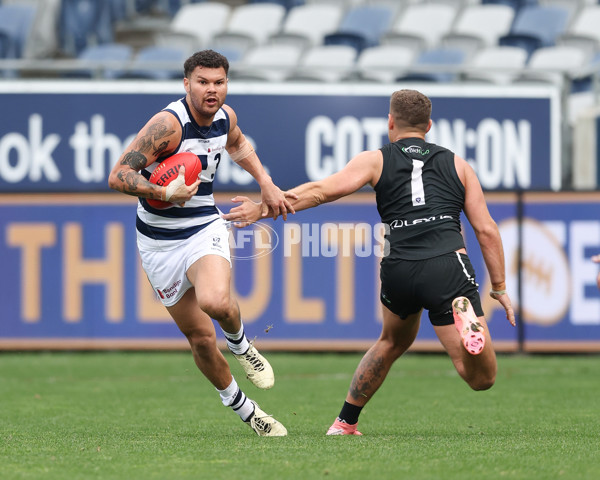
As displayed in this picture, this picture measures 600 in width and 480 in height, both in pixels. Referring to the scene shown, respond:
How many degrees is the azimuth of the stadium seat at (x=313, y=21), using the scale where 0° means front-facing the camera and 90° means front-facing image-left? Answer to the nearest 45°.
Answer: approximately 45°

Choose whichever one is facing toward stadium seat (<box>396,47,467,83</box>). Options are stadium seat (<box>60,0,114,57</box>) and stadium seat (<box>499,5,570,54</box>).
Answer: stadium seat (<box>499,5,570,54</box>)

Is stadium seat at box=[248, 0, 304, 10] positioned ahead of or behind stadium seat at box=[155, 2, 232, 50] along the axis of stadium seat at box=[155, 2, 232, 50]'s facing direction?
behind

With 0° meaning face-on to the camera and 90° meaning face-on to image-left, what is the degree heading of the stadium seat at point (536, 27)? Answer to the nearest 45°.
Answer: approximately 45°

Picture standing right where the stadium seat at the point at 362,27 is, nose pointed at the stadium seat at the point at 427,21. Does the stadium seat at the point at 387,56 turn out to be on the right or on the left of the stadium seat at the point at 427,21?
right

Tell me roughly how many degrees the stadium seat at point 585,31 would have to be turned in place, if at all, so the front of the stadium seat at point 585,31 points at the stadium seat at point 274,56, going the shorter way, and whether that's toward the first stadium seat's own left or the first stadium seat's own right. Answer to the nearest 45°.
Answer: approximately 45° to the first stadium seat's own right

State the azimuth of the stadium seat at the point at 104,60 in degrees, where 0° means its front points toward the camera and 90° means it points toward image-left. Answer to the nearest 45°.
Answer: approximately 45°

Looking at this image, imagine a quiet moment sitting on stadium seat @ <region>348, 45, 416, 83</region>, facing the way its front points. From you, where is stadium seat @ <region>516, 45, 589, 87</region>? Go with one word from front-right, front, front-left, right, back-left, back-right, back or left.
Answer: back-left

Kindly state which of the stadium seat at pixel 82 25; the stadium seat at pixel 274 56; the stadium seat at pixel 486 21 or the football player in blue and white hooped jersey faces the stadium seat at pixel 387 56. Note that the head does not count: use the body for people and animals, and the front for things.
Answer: the stadium seat at pixel 486 21

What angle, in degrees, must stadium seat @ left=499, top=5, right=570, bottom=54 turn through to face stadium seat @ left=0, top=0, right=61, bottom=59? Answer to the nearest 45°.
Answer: approximately 45° to its right

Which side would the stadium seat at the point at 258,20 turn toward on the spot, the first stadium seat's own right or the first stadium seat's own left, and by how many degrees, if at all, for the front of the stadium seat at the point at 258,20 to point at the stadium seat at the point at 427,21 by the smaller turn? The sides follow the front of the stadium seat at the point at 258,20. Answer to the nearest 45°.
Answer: approximately 135° to the first stadium seat's own left

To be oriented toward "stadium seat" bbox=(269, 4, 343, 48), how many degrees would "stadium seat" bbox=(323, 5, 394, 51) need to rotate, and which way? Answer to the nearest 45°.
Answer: approximately 45° to its right
